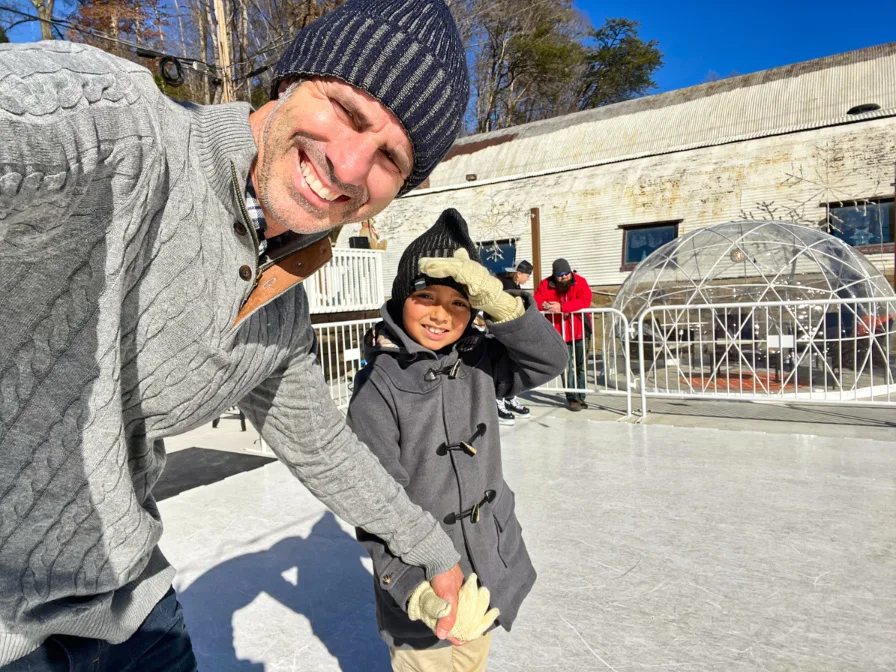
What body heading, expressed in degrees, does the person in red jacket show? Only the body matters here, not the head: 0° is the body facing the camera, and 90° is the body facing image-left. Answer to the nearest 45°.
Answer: approximately 45°

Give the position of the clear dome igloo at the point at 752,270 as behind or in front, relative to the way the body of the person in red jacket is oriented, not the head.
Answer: behind

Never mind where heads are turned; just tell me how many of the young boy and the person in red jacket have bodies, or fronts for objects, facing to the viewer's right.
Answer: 0

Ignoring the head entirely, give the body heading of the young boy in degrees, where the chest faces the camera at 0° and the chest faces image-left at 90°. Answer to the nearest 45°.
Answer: approximately 0°

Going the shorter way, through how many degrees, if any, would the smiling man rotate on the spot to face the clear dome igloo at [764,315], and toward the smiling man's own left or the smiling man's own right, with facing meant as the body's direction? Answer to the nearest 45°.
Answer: approximately 90° to the smiling man's own left

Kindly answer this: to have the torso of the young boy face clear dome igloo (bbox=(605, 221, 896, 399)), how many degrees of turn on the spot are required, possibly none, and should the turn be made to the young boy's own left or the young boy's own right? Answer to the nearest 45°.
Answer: approximately 135° to the young boy's own left

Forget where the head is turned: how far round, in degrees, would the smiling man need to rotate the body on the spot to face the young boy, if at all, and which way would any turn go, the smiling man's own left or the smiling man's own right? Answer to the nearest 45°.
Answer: approximately 90° to the smiling man's own left

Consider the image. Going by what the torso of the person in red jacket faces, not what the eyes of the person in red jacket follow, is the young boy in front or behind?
in front

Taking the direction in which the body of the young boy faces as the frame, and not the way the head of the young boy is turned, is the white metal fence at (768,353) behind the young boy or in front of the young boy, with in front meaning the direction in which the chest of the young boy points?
behind

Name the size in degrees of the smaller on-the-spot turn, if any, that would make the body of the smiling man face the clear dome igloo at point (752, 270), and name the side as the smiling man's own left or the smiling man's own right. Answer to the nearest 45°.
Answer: approximately 90° to the smiling man's own left
